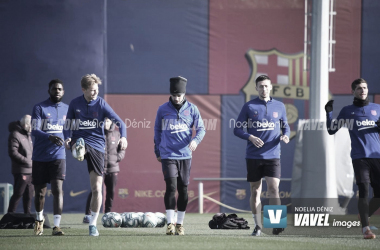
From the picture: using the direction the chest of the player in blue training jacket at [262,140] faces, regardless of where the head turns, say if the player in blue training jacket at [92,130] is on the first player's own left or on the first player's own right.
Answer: on the first player's own right

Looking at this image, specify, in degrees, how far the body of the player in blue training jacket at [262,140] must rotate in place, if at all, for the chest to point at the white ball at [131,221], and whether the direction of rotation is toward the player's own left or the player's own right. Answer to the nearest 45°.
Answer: approximately 135° to the player's own right

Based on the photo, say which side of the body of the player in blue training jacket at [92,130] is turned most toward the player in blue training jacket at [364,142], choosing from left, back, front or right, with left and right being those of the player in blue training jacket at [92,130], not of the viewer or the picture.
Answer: left

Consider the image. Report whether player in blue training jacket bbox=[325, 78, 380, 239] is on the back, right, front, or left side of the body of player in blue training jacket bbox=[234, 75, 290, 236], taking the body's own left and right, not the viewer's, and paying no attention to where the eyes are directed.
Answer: left

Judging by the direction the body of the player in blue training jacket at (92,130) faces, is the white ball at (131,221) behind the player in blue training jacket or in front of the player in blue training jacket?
behind

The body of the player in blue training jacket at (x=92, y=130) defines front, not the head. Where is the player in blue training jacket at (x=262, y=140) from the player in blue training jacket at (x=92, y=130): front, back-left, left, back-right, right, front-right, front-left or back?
left

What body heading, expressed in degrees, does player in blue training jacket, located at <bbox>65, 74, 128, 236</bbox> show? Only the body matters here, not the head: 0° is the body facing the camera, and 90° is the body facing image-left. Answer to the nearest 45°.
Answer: approximately 0°

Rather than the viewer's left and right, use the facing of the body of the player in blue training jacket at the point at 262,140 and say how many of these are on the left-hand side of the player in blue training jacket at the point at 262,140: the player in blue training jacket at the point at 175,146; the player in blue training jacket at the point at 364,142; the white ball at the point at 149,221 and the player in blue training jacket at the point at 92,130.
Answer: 1
